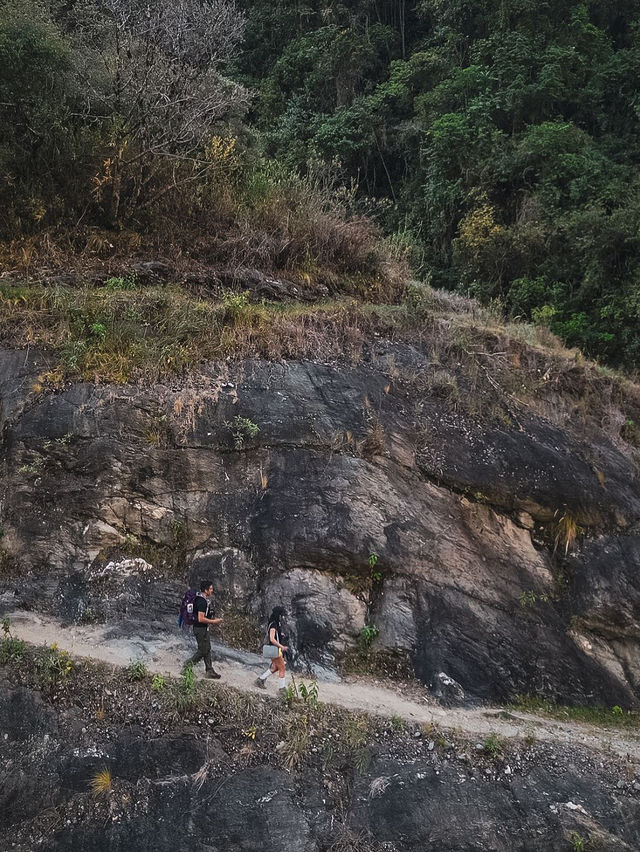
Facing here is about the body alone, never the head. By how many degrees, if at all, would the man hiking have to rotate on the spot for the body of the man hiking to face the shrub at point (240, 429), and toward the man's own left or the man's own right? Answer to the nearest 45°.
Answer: approximately 90° to the man's own left

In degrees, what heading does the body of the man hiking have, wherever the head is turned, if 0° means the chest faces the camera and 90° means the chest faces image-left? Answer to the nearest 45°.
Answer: approximately 270°

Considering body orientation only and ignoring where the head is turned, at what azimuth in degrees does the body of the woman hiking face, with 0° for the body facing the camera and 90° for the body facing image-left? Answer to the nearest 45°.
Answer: approximately 270°

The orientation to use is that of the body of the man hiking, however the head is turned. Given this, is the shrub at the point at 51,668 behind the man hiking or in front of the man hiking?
behind

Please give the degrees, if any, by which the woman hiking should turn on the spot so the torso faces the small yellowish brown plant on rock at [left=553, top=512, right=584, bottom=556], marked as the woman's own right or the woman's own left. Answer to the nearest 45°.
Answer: approximately 45° to the woman's own left

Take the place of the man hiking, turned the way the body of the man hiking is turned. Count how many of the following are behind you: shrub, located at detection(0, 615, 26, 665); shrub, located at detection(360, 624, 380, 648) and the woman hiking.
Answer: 1

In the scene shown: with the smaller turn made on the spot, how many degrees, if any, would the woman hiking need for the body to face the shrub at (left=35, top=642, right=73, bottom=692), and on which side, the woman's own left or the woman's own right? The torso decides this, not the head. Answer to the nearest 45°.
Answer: approximately 180°

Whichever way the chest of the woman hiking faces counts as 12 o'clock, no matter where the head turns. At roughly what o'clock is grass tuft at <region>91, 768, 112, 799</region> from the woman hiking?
The grass tuft is roughly at 4 o'clock from the woman hiking.

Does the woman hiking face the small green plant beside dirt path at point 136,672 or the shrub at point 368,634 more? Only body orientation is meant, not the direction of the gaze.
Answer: the shrub

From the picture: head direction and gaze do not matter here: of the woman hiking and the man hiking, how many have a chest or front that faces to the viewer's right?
2

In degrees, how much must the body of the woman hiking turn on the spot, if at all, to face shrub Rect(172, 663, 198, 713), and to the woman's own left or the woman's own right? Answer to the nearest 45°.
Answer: approximately 135° to the woman's own right

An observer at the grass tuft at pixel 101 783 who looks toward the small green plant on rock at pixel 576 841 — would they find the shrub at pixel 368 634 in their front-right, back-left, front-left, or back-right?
front-left

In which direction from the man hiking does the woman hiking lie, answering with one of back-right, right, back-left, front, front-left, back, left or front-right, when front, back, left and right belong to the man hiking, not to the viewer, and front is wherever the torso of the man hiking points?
front
